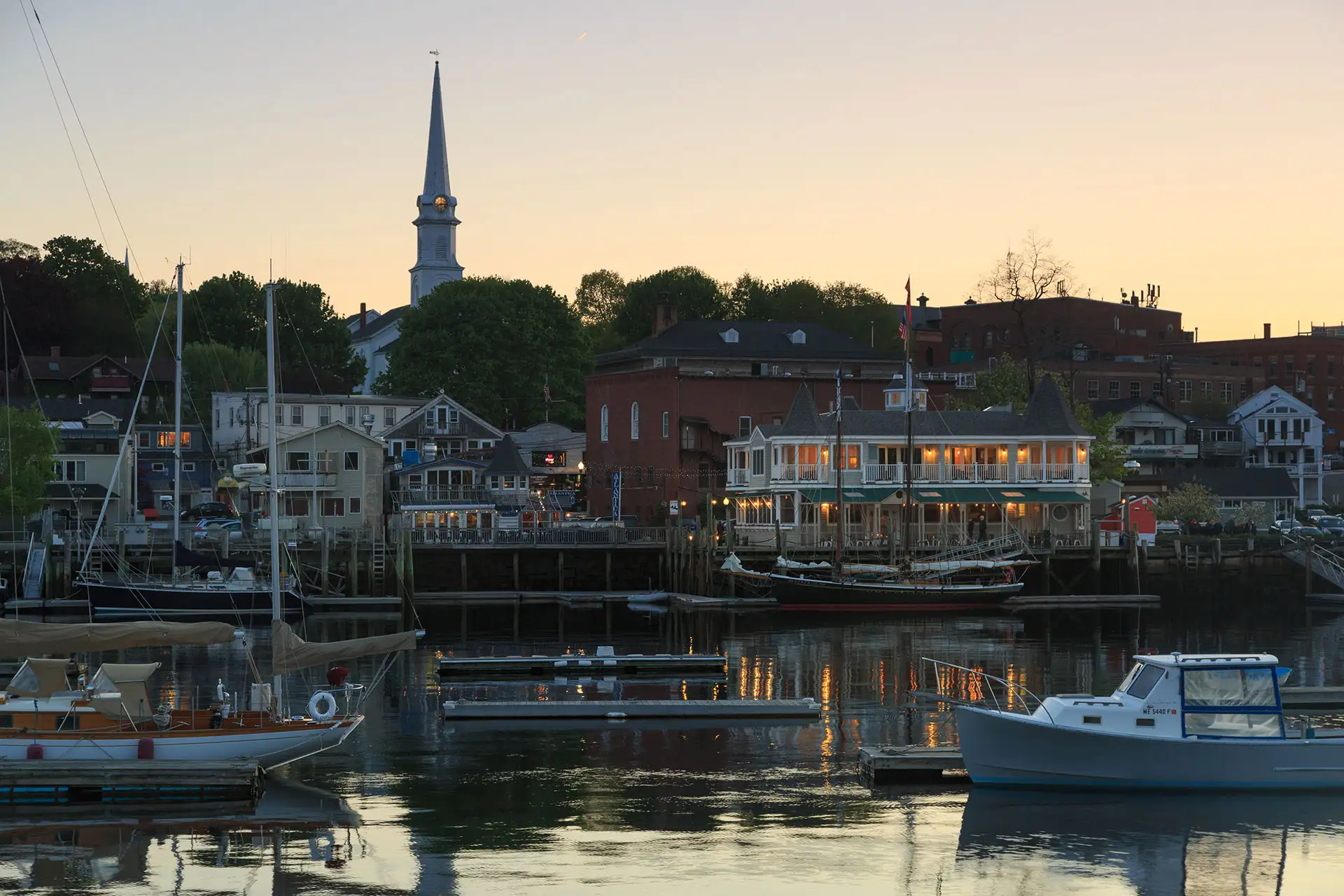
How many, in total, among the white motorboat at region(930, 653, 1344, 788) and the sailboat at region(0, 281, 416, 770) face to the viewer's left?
2

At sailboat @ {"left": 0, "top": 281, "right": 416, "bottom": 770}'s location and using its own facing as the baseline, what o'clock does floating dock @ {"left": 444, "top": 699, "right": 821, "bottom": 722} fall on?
The floating dock is roughly at 5 o'clock from the sailboat.

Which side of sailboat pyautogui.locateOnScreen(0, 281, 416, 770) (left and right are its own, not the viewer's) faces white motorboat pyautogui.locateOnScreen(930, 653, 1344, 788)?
back

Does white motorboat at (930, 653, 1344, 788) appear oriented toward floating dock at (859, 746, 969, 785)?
yes

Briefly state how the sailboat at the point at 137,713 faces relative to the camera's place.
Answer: facing to the left of the viewer

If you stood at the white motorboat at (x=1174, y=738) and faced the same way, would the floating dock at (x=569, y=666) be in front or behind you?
in front

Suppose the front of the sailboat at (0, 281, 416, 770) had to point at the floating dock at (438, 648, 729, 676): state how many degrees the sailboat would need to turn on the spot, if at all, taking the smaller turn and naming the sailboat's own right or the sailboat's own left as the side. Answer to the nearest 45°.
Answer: approximately 135° to the sailboat's own right

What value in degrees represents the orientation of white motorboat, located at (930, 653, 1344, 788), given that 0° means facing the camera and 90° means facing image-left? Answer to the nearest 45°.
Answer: approximately 90°
